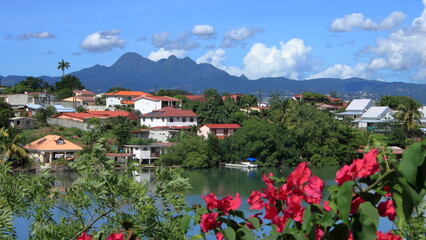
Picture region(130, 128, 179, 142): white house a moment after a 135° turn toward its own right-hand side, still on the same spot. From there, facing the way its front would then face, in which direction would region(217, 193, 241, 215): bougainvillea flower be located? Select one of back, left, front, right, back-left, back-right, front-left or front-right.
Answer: back-left

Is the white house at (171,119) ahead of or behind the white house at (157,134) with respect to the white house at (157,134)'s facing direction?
behind

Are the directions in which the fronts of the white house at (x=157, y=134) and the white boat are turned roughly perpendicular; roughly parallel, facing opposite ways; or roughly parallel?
roughly perpendicular

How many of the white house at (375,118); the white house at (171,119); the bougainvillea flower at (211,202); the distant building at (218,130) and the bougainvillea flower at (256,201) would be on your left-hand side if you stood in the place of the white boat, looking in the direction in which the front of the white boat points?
2

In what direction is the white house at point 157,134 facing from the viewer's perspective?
toward the camera

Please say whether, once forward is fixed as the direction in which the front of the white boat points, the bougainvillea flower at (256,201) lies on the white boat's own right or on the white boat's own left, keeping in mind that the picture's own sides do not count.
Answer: on the white boat's own left

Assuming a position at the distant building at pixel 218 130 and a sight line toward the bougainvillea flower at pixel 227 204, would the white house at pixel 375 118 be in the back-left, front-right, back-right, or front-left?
back-left

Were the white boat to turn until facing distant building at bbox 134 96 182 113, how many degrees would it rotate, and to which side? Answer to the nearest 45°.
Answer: approximately 45° to its right

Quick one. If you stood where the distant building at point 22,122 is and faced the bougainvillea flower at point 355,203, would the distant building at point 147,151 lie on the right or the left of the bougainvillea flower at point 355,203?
left

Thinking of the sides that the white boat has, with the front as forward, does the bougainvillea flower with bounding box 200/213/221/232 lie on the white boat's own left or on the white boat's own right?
on the white boat's own left

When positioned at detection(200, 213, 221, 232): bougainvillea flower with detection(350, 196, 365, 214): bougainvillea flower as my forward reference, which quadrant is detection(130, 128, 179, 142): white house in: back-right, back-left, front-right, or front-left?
back-left

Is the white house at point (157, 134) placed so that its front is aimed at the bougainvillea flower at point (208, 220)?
yes

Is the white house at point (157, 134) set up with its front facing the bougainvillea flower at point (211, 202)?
yes

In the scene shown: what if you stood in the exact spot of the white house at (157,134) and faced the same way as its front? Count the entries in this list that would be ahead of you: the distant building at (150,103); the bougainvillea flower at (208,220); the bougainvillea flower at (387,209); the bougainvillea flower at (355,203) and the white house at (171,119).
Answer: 3

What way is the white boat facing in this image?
to the viewer's left

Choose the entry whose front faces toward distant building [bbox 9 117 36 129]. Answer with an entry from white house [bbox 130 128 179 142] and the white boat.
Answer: the white boat

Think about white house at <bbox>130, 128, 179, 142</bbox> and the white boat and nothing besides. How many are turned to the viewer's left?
1
